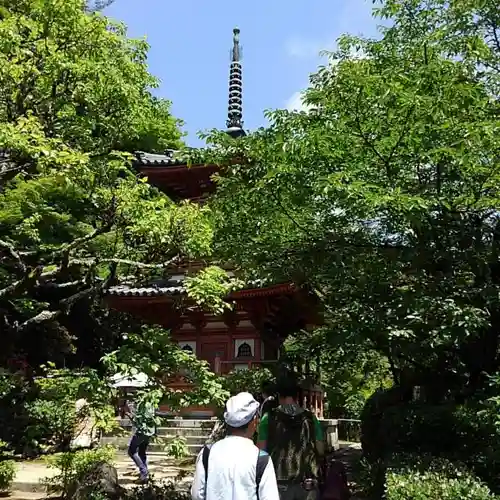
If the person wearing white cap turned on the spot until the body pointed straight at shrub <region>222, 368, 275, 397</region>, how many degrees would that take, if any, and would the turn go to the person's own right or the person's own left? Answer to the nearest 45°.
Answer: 0° — they already face it

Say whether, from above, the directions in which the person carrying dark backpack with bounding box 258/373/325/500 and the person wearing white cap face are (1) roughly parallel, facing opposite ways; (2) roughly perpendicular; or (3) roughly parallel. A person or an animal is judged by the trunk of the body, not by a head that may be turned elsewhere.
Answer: roughly parallel

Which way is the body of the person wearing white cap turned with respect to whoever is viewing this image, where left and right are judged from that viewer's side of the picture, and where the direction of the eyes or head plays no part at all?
facing away from the viewer

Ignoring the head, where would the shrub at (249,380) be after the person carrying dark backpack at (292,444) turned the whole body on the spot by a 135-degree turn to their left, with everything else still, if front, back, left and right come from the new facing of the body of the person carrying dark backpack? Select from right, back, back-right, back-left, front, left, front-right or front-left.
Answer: back-right

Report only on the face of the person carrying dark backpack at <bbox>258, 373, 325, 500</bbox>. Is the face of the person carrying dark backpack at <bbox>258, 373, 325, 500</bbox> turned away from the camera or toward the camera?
away from the camera

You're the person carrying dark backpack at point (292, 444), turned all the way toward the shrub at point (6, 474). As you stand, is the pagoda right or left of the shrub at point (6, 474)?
right

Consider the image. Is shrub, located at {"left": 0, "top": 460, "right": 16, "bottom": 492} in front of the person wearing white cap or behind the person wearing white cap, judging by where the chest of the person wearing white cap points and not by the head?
in front

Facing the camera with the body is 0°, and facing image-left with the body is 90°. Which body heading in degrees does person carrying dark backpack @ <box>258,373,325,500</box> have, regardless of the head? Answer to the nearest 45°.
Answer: approximately 180°

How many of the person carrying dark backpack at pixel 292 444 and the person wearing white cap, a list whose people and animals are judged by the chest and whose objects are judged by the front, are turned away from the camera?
2

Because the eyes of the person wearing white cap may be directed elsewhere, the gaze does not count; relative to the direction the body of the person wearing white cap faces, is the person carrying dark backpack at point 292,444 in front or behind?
in front

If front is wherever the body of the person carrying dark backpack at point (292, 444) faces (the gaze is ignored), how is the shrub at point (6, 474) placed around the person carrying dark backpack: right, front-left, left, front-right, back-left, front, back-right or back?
front-left

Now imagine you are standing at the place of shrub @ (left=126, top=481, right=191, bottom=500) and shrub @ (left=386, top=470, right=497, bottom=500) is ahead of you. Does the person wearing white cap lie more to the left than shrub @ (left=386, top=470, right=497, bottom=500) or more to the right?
right

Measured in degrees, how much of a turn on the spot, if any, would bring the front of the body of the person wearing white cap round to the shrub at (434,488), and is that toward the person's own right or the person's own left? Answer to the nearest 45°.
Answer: approximately 45° to the person's own right
